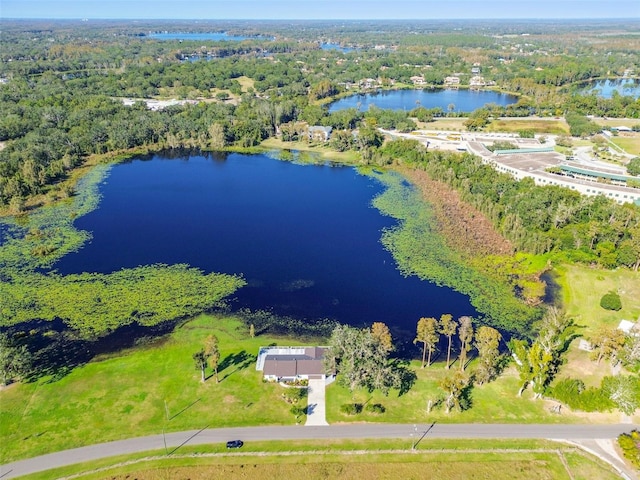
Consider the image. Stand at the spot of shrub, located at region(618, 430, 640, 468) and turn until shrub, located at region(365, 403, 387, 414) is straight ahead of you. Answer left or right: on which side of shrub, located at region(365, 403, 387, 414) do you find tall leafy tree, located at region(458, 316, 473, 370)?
right

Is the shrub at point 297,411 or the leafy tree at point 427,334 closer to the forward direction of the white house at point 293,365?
the shrub

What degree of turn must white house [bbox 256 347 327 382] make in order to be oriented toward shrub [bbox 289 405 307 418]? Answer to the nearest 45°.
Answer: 0° — it already faces it

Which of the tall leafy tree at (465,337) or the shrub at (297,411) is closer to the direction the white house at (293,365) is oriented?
the shrub

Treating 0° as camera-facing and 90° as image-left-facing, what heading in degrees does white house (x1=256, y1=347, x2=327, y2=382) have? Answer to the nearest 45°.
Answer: approximately 0°

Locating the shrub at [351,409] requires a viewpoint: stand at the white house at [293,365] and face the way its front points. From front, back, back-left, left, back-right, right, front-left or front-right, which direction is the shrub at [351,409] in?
front-left

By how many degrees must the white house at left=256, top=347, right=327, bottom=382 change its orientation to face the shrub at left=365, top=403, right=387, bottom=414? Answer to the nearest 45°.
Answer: approximately 45° to its left

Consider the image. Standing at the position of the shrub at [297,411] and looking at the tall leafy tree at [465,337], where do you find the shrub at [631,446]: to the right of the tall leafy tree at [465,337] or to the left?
right

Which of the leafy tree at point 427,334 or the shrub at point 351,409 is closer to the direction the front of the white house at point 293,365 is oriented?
the shrub

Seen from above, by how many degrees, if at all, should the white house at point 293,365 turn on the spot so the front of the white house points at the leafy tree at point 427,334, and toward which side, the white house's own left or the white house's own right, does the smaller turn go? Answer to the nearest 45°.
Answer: approximately 90° to the white house's own left

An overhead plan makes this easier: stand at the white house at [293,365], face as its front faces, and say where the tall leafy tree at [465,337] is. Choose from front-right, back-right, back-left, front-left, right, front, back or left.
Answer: left

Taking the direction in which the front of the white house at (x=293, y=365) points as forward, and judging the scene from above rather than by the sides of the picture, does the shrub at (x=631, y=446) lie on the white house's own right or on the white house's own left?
on the white house's own left
